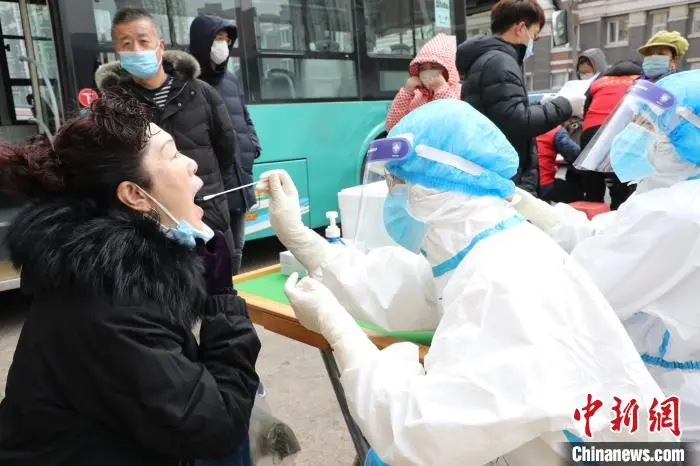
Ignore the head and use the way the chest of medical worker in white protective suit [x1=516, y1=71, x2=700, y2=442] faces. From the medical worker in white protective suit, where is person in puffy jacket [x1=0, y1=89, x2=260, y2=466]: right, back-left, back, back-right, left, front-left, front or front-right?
front-left

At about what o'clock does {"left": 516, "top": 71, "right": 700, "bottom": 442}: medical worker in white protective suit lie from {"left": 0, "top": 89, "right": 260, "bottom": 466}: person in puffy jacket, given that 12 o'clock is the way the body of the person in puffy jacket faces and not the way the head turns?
The medical worker in white protective suit is roughly at 12 o'clock from the person in puffy jacket.

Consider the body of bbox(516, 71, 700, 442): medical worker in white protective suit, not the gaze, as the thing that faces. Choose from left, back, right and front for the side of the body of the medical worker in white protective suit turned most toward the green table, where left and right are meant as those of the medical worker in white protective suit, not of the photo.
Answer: front

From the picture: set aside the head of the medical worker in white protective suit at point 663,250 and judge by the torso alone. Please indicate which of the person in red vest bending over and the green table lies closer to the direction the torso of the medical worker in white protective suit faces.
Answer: the green table

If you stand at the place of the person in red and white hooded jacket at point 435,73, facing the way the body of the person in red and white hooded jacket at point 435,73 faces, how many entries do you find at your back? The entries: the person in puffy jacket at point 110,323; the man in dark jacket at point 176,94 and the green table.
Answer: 0

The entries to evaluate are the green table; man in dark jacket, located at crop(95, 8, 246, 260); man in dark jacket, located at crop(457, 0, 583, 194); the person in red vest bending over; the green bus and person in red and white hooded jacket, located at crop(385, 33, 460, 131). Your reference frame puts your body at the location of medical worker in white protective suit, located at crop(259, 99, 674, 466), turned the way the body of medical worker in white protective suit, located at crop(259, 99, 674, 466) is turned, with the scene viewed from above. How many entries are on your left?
0

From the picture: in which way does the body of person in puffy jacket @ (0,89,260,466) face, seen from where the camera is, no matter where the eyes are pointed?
to the viewer's right

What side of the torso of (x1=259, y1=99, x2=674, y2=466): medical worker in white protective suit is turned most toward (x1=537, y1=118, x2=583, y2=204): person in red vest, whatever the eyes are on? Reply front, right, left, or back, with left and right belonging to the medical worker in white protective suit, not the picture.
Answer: right

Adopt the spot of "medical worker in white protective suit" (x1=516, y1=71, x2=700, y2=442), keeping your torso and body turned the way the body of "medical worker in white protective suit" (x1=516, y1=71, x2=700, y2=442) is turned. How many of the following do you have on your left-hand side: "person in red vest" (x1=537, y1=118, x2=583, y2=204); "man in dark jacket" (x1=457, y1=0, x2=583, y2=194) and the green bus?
0

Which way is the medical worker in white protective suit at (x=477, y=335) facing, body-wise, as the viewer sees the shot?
to the viewer's left

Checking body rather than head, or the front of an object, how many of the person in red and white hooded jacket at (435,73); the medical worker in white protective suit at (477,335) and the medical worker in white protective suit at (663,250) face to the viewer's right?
0

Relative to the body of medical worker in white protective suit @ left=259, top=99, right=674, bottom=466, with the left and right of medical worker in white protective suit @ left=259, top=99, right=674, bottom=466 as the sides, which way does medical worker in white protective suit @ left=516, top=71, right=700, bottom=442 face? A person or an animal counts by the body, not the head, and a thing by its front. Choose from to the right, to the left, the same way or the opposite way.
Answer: the same way

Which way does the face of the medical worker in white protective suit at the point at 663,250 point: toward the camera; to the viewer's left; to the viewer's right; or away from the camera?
to the viewer's left

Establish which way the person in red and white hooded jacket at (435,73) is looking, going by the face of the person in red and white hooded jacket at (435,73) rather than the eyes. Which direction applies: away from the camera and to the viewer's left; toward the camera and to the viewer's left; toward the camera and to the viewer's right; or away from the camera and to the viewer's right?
toward the camera and to the viewer's left

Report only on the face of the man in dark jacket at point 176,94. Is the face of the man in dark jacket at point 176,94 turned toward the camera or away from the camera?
toward the camera

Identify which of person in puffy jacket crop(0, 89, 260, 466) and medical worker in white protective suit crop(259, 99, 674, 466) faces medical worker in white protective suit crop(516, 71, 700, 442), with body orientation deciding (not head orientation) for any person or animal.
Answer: the person in puffy jacket

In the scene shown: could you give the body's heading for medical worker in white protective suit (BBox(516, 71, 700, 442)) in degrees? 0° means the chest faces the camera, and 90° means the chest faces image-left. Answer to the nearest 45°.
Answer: approximately 90°
